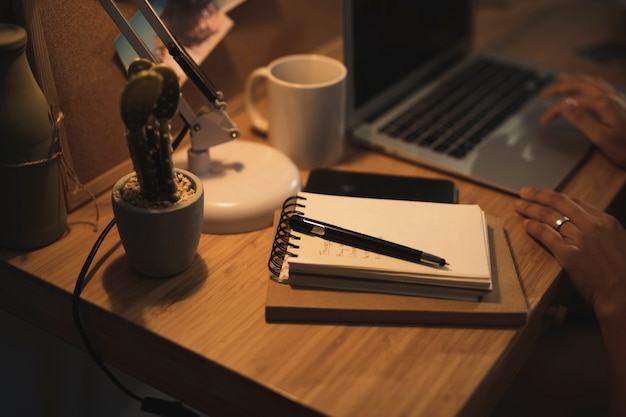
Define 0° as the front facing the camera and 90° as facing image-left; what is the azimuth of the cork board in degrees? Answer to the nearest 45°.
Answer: approximately 315°

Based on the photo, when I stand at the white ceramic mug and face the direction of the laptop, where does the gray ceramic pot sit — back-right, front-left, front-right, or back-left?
back-right
